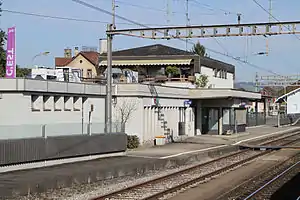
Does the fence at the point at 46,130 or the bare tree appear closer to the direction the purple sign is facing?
the fence

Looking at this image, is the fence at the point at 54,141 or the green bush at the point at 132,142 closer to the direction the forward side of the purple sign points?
the fence

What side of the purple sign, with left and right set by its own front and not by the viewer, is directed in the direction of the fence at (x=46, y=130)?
front

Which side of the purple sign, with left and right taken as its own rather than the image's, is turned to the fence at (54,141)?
front

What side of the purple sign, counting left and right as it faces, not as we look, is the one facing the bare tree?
left

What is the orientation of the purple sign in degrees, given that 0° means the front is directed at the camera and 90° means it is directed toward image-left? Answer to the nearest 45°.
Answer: approximately 0°
